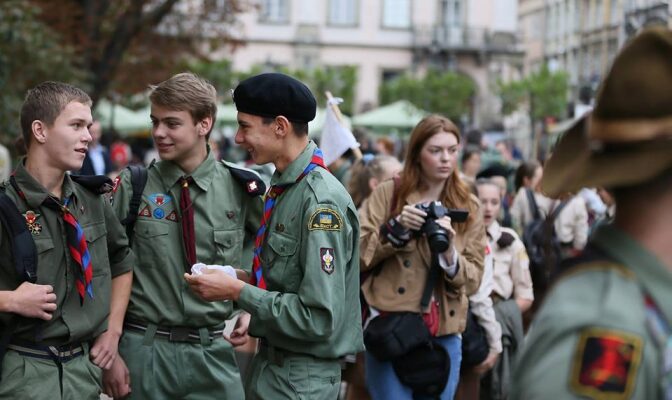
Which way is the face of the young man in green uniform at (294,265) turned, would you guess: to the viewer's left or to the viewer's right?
to the viewer's left

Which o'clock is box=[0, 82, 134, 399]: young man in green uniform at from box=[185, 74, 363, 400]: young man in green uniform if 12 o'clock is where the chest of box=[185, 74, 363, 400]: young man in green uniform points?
box=[0, 82, 134, 399]: young man in green uniform is roughly at 12 o'clock from box=[185, 74, 363, 400]: young man in green uniform.

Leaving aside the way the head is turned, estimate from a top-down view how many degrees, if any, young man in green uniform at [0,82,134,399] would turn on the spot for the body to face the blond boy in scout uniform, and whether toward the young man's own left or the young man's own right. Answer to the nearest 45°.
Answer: approximately 90° to the young man's own left

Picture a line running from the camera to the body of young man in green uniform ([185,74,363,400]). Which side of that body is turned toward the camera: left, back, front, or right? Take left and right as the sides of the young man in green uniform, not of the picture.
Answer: left

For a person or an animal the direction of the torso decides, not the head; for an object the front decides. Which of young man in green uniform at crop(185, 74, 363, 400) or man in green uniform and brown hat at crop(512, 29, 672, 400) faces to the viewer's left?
young man in green uniform at crop(185, 74, 363, 400)

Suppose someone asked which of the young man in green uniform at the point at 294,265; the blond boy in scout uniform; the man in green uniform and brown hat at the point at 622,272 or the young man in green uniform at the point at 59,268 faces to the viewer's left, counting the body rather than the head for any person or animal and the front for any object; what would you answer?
the young man in green uniform at the point at 294,265

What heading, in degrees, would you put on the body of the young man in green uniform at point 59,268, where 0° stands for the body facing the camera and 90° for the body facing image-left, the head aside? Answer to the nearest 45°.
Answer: approximately 315°
